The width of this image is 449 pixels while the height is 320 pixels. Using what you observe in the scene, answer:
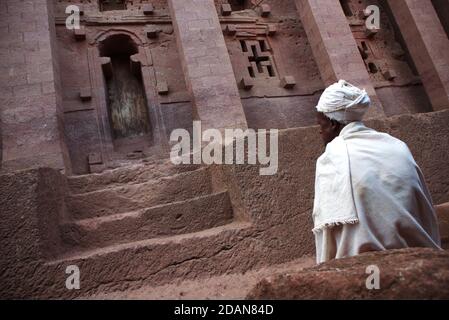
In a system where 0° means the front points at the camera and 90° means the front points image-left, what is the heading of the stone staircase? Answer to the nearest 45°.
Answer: approximately 0°

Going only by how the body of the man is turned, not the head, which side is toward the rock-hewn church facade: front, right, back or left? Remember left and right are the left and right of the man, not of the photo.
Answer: front

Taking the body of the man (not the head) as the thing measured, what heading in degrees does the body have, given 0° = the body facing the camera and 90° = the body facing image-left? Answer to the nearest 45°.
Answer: approximately 135°
